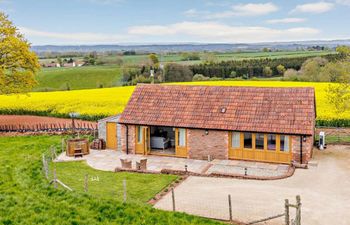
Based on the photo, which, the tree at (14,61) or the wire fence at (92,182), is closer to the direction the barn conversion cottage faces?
the wire fence

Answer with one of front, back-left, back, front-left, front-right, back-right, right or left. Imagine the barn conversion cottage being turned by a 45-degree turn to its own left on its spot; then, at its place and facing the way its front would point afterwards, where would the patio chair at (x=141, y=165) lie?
right

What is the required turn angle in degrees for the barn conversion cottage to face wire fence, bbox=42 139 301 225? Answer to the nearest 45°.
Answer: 0° — it already faces it

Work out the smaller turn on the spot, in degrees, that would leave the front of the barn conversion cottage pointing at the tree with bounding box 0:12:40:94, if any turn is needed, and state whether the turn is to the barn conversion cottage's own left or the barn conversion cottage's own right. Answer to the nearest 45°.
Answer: approximately 135° to the barn conversion cottage's own right

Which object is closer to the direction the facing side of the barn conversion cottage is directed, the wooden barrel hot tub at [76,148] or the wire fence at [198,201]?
the wire fence

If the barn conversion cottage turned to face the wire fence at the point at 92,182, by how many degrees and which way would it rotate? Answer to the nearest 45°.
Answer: approximately 45° to its right

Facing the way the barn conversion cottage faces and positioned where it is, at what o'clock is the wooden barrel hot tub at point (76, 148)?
The wooden barrel hot tub is roughly at 3 o'clock from the barn conversion cottage.

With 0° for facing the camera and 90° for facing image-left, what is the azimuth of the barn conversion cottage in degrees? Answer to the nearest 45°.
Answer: approximately 0°

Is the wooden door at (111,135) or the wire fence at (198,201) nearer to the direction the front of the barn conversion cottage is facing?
the wire fence
